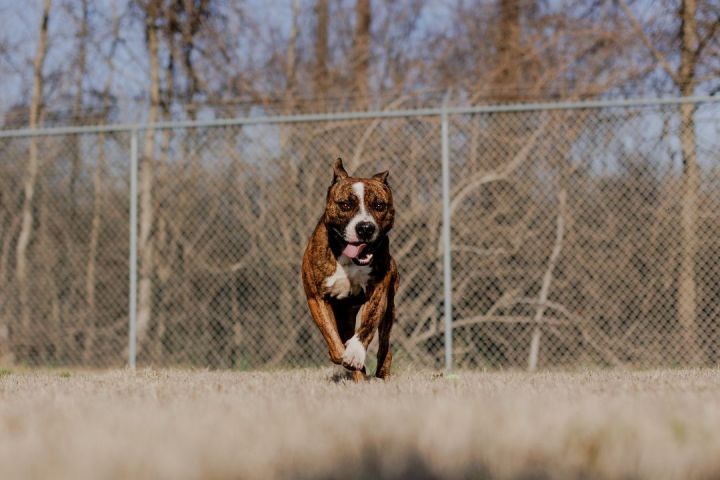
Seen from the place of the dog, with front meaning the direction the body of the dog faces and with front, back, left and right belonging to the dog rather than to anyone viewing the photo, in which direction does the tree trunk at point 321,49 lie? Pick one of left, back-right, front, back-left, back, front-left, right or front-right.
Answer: back

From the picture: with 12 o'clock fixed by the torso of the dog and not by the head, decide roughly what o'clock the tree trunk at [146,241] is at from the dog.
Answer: The tree trunk is roughly at 5 o'clock from the dog.

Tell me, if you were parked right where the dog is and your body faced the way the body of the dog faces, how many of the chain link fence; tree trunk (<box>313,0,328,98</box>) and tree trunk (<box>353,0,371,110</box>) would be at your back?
3

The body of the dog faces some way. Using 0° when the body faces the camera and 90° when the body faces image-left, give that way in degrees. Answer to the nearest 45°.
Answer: approximately 0°

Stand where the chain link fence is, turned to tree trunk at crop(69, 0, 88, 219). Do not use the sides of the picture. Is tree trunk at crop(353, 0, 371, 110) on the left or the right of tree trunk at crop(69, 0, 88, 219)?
right

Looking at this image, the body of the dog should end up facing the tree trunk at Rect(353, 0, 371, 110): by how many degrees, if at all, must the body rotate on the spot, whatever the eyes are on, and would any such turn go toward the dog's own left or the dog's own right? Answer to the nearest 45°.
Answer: approximately 180°

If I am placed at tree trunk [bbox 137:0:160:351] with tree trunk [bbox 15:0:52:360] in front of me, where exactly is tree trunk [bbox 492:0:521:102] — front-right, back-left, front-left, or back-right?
back-right

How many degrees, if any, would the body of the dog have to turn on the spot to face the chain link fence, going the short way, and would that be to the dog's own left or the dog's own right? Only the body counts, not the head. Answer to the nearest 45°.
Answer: approximately 180°

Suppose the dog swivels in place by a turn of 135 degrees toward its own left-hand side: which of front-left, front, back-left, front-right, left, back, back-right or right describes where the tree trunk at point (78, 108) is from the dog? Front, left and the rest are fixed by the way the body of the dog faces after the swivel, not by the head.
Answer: left

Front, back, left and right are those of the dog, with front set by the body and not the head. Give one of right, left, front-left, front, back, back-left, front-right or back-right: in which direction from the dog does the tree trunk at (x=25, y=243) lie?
back-right
